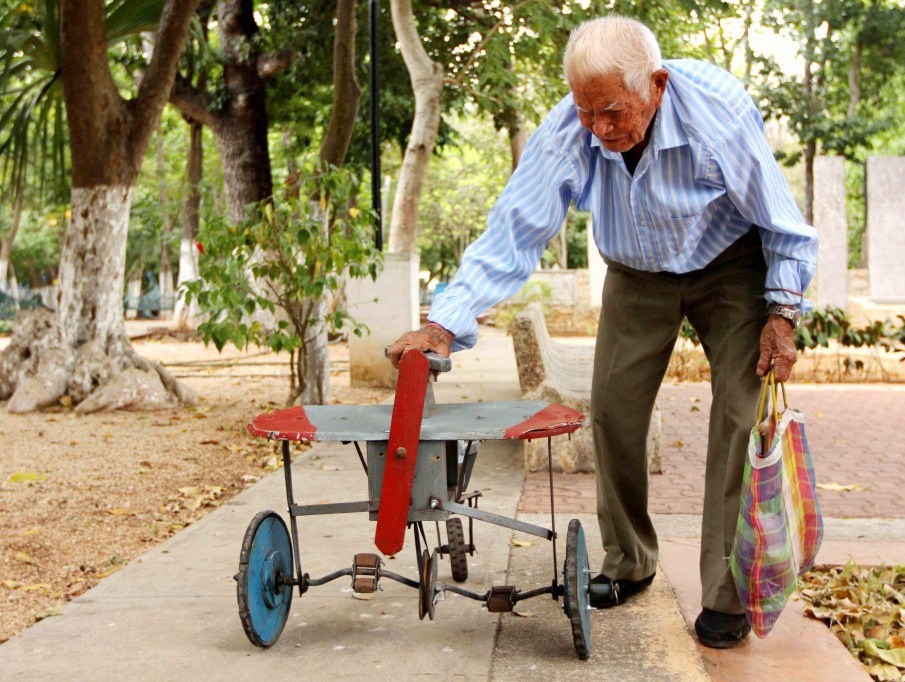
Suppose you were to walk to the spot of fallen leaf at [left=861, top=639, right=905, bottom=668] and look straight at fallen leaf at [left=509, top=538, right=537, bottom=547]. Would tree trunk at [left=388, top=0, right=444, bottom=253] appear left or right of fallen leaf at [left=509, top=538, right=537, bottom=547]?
right

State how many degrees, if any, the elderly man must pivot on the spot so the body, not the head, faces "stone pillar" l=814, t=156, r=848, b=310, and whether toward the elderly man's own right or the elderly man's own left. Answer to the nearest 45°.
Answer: approximately 135° to the elderly man's own right

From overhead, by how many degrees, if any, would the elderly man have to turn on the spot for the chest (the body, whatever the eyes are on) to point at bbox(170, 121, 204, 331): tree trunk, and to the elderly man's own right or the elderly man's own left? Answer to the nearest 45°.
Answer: approximately 90° to the elderly man's own right

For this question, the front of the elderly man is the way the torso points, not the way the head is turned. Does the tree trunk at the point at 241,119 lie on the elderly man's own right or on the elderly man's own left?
on the elderly man's own right
